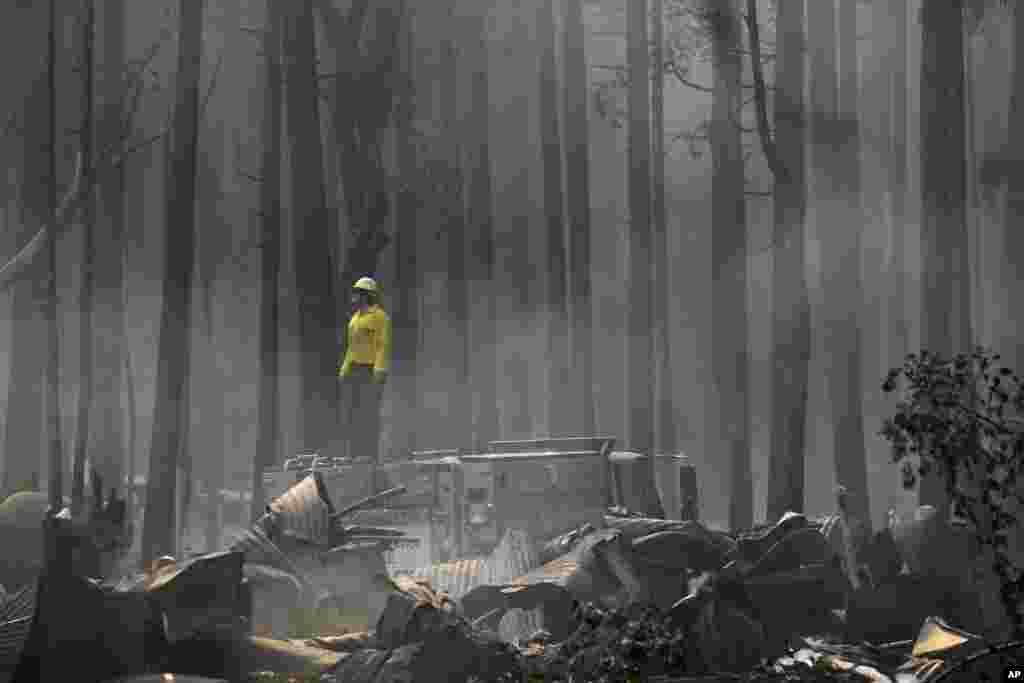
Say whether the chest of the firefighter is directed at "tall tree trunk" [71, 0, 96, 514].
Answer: no

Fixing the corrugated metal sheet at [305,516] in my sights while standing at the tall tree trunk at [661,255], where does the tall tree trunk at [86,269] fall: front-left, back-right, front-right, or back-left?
front-right

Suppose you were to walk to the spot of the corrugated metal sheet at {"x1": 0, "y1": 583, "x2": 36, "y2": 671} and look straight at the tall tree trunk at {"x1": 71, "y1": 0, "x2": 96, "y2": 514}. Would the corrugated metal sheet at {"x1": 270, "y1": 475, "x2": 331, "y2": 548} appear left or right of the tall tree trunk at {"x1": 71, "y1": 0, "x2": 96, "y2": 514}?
right

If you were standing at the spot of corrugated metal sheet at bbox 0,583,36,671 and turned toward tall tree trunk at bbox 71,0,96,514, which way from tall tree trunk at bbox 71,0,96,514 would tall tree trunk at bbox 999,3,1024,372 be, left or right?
right

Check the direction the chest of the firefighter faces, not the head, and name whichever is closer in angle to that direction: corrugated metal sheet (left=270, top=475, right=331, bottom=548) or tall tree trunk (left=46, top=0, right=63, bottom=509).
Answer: the corrugated metal sheet

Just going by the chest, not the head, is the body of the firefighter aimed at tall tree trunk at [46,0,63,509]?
no
